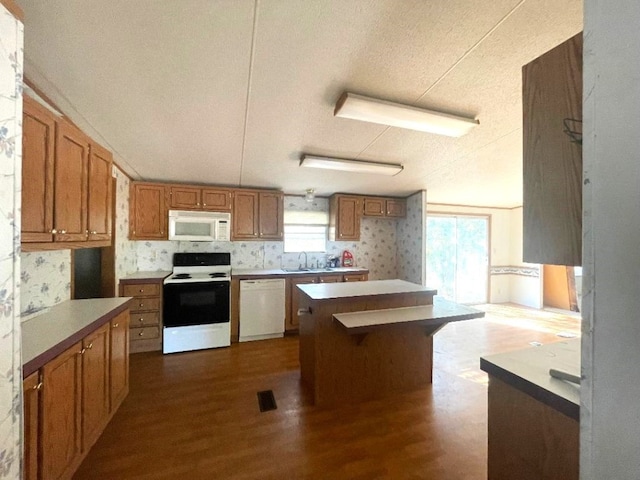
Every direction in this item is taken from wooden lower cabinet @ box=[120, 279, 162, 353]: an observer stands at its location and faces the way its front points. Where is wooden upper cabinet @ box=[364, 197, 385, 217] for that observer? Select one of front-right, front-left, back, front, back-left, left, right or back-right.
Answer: left

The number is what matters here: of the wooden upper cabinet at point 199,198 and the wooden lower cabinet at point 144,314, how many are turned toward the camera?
2

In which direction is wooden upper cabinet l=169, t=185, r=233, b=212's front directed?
toward the camera

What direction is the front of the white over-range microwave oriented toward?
toward the camera

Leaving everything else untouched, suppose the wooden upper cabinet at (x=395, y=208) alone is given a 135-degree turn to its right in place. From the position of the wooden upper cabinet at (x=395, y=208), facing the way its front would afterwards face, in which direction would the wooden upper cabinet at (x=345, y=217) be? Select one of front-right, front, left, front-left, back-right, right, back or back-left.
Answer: left

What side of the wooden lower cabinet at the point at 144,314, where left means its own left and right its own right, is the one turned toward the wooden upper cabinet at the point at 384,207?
left

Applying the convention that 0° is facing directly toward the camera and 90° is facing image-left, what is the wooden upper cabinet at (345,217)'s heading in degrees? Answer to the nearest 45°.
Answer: approximately 0°

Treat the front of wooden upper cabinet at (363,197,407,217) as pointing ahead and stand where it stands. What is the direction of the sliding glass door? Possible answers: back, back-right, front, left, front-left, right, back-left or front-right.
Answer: back-left

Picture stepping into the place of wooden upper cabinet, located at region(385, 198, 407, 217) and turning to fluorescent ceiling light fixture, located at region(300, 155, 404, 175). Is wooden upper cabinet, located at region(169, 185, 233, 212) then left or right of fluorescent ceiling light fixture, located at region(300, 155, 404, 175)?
right

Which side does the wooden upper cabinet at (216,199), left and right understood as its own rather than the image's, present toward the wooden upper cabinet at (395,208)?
left

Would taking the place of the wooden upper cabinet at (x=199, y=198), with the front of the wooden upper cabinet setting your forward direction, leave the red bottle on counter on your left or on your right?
on your left

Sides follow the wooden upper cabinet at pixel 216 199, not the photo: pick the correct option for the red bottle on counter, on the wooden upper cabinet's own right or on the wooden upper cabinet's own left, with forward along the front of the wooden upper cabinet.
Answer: on the wooden upper cabinet's own left
